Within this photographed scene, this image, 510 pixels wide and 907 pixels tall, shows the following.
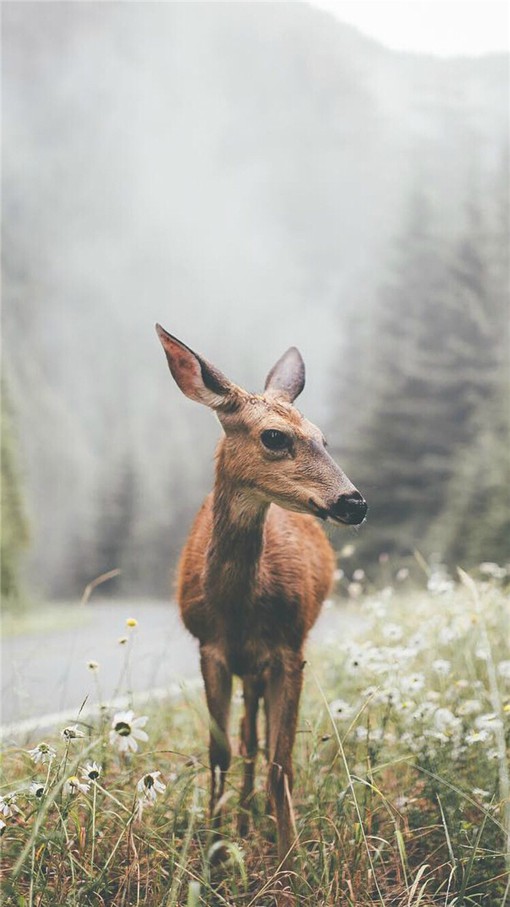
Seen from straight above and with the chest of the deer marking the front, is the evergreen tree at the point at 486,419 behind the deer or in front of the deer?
behind

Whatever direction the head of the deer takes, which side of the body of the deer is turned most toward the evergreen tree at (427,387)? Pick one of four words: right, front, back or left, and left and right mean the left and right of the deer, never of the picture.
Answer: back

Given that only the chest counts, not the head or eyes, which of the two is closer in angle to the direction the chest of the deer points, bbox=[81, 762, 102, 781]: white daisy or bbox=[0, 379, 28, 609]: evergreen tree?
the white daisy

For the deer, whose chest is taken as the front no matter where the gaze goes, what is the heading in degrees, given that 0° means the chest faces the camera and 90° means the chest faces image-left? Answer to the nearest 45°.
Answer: approximately 0°

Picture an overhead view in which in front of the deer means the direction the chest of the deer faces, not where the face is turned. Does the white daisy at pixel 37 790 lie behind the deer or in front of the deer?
in front

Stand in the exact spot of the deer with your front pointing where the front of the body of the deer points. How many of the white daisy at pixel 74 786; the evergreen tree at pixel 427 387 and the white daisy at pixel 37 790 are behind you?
1

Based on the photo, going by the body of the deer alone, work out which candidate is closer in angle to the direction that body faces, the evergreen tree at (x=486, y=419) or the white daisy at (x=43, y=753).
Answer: the white daisy

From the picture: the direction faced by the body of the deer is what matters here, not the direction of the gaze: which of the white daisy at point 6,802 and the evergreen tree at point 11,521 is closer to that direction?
the white daisy

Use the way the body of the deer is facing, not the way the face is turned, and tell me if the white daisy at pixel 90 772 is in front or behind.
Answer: in front

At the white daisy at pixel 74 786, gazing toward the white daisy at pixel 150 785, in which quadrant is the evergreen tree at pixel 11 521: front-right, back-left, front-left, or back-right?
back-left

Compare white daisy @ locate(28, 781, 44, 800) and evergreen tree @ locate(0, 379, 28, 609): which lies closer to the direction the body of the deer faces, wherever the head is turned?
the white daisy
